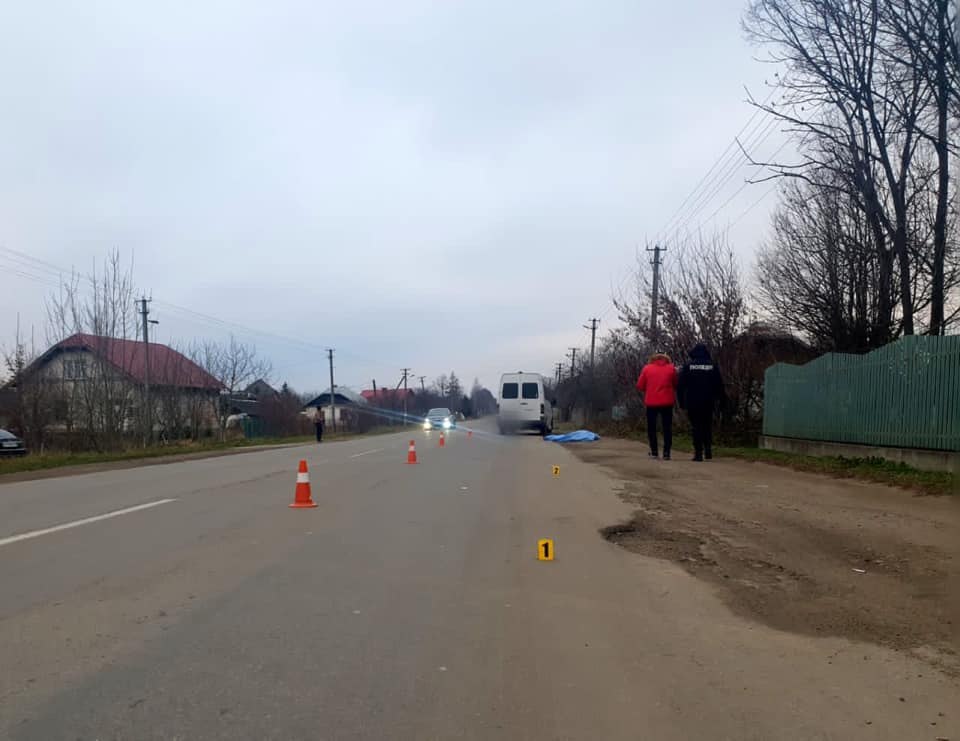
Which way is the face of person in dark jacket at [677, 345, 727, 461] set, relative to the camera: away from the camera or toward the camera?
away from the camera

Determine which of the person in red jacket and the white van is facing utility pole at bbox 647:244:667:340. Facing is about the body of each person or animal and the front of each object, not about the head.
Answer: the person in red jacket

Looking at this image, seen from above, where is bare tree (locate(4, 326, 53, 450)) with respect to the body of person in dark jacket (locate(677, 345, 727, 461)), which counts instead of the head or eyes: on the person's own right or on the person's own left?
on the person's own left

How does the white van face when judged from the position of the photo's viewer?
facing away from the viewer

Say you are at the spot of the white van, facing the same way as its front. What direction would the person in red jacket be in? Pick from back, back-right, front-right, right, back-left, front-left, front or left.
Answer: back

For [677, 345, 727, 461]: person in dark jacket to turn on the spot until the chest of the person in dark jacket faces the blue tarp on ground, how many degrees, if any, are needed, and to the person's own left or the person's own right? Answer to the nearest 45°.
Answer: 0° — they already face it

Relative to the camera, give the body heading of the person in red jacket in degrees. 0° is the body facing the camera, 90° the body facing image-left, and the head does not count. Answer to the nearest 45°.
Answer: approximately 180°

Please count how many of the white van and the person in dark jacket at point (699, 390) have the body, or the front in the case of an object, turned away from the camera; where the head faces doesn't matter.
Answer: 2

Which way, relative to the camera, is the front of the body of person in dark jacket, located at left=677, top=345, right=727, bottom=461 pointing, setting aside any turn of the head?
away from the camera

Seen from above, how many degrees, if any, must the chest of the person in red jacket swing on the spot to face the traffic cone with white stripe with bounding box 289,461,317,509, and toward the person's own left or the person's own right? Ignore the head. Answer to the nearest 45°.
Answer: approximately 135° to the person's own left

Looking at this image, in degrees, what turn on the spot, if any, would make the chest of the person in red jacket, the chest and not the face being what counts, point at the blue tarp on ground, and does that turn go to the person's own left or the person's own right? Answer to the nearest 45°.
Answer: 0° — they already face it
